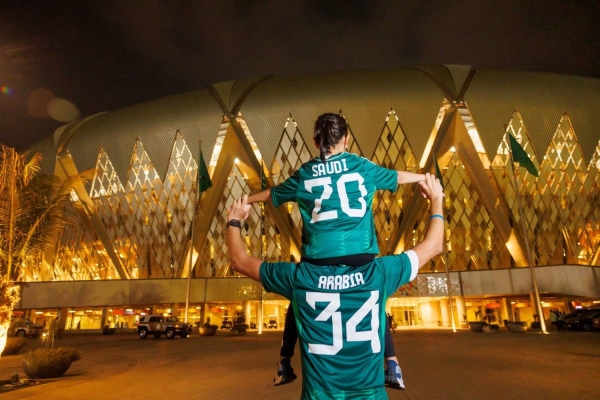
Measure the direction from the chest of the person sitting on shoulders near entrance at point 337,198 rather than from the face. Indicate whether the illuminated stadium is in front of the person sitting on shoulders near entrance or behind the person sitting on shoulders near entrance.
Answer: in front

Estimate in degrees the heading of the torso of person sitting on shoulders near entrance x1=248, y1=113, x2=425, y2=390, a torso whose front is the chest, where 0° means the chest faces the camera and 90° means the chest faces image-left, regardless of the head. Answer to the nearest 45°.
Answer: approximately 180°

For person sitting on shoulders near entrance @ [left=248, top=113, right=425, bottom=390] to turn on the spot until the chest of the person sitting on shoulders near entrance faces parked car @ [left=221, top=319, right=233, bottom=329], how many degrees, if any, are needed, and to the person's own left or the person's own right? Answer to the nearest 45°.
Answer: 0° — they already face it

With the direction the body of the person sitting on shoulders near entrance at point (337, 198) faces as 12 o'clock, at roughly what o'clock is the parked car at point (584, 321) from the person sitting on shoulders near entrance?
The parked car is roughly at 1 o'clock from the person sitting on shoulders near entrance.

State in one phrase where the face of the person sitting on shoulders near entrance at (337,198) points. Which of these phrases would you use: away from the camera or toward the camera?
away from the camera

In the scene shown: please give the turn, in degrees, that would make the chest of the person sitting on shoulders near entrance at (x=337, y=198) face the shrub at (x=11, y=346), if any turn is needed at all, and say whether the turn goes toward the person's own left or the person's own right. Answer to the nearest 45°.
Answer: approximately 45° to the person's own left

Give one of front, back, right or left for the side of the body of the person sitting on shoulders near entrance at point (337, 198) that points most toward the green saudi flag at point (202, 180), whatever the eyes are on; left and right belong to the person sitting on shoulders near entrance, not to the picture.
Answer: front

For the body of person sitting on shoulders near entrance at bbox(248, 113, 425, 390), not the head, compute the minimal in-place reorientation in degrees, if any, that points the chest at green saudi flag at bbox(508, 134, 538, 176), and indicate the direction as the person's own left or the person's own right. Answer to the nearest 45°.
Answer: approximately 45° to the person's own right

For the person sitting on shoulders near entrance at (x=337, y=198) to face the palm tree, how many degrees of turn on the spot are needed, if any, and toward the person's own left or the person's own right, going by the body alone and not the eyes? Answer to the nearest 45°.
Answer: approximately 45° to the person's own left
